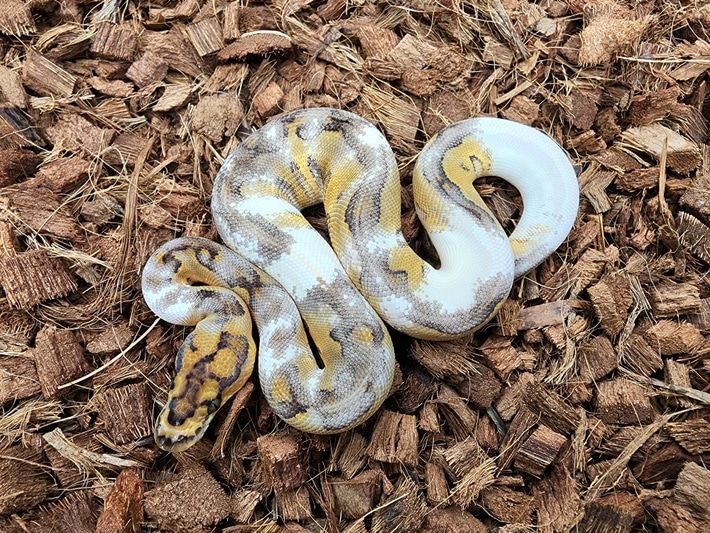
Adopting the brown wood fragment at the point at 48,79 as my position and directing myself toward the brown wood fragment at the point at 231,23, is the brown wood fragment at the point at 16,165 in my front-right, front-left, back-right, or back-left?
back-right
